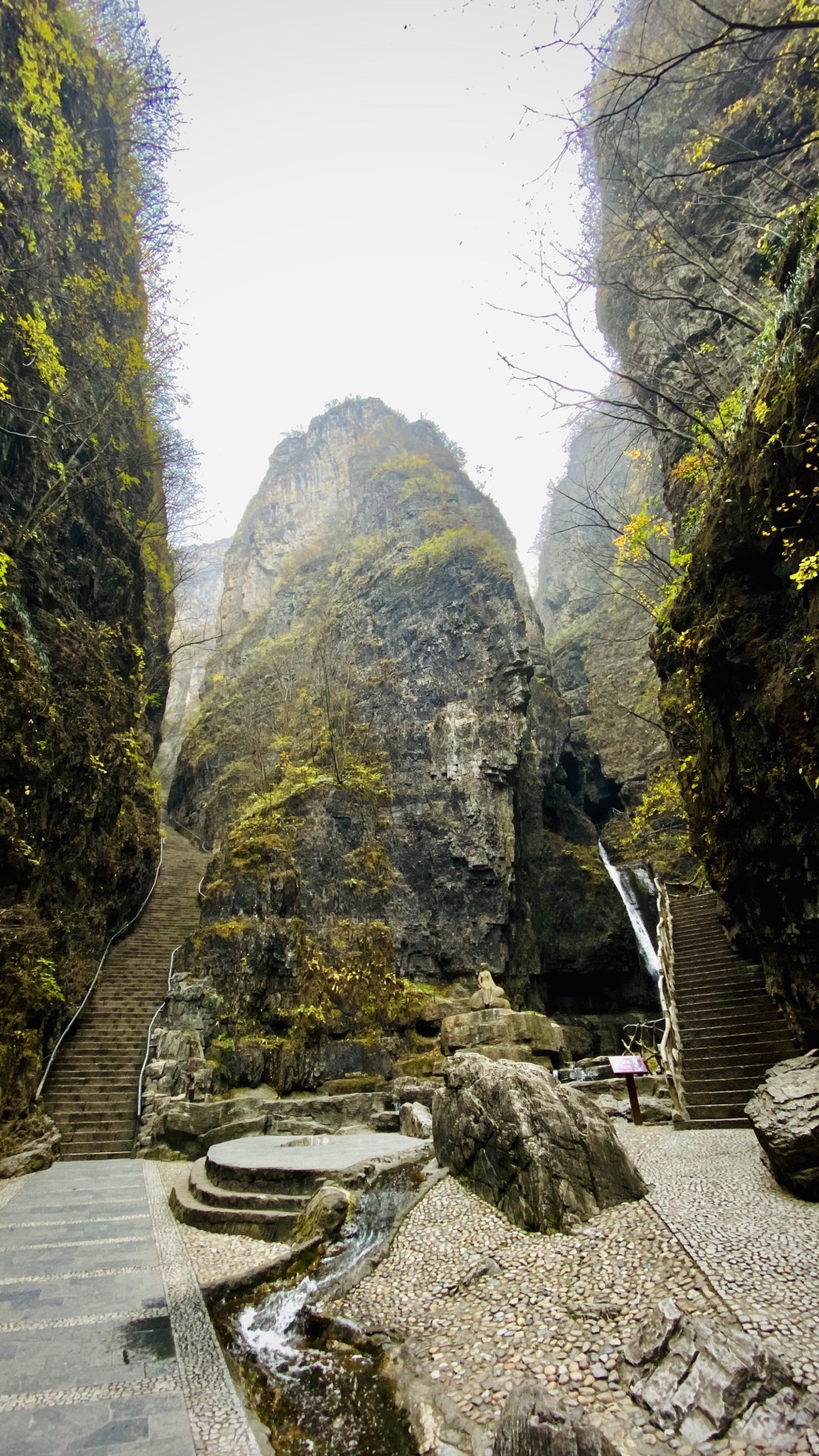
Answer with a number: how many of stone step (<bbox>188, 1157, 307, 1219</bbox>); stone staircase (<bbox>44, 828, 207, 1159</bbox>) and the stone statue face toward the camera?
3

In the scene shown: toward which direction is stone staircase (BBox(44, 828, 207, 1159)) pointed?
toward the camera

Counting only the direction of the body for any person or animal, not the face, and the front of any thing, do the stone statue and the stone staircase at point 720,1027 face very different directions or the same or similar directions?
same or similar directions

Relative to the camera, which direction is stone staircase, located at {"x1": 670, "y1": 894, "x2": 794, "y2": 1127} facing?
toward the camera

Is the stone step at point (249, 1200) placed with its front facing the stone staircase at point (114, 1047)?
no

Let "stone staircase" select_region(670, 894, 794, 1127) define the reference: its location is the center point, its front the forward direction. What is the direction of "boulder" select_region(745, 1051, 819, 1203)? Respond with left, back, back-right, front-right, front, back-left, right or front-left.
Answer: front

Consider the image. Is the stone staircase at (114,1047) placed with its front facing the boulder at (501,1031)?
no

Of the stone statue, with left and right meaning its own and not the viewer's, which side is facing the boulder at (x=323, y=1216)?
front

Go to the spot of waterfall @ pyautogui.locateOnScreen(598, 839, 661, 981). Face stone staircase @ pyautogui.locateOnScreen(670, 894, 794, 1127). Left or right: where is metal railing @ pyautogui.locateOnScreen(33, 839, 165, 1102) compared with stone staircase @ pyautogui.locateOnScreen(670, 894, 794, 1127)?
right

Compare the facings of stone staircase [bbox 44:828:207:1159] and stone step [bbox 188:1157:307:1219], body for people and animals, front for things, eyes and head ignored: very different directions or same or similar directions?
same or similar directions

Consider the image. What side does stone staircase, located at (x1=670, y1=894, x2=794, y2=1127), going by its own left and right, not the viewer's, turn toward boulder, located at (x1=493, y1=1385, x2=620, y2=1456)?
front

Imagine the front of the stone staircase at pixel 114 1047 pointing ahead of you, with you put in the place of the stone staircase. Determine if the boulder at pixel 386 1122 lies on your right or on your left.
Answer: on your left

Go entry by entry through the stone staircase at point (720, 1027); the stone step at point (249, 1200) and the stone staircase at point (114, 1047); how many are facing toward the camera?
3

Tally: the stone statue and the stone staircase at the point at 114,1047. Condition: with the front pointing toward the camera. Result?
2

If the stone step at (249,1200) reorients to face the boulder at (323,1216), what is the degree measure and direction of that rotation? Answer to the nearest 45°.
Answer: approximately 45° to its left

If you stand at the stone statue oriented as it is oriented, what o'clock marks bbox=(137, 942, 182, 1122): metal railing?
The metal railing is roughly at 3 o'clock from the stone statue.

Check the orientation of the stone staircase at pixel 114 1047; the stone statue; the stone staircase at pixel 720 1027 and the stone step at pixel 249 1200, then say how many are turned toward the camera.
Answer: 4
